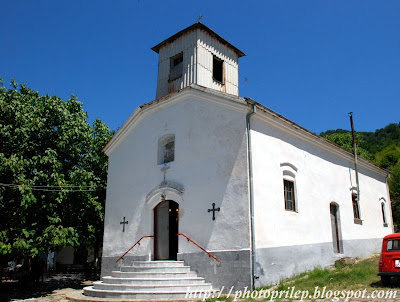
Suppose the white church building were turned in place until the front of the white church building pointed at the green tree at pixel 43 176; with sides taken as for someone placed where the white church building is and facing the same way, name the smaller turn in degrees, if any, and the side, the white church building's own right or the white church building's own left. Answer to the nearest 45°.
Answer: approximately 45° to the white church building's own right

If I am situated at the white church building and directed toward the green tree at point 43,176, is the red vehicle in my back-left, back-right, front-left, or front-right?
back-left

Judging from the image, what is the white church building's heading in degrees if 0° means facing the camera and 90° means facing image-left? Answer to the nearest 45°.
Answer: approximately 45°

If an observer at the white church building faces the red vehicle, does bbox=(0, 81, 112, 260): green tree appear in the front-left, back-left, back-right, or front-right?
back-right

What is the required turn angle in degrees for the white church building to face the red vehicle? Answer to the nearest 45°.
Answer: approximately 90° to its left
